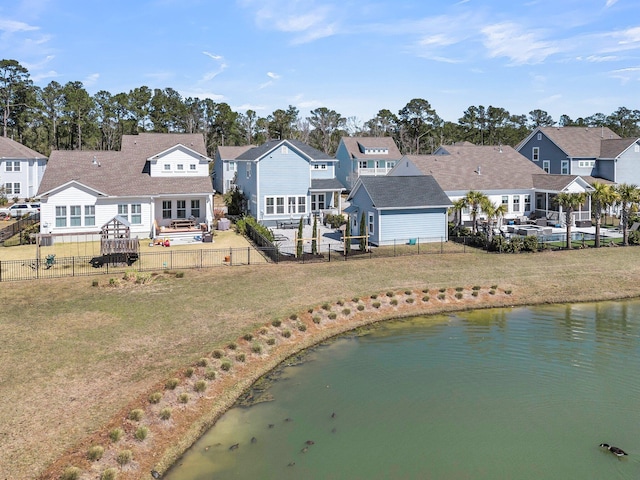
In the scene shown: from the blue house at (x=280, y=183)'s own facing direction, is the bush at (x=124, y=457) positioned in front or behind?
behind

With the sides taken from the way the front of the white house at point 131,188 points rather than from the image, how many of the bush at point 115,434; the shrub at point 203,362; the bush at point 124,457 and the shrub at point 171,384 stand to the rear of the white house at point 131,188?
4

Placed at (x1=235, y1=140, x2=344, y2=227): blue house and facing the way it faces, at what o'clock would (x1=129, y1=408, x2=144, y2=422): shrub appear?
The shrub is roughly at 6 o'clock from the blue house.

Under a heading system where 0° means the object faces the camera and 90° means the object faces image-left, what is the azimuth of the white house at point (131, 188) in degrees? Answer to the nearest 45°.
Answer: approximately 180°

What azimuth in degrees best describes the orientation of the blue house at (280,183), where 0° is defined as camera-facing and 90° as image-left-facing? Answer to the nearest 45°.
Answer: approximately 180°

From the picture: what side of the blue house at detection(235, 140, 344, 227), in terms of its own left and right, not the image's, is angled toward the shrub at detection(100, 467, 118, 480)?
back

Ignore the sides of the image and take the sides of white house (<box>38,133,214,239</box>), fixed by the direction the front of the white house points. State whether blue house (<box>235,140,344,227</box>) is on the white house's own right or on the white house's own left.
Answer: on the white house's own right

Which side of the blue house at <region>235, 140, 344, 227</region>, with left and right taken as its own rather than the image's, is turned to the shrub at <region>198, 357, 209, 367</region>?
back

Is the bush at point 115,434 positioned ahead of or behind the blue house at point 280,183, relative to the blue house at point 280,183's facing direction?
behind

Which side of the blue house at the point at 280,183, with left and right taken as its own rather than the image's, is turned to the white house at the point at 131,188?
left

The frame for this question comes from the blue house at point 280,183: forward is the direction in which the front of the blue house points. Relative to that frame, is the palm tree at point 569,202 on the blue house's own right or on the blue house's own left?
on the blue house's own right

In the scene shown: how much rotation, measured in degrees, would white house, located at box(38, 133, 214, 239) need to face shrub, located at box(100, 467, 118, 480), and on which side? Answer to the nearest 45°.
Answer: approximately 180°

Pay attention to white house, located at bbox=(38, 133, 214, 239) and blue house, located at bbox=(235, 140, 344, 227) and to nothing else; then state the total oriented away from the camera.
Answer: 2

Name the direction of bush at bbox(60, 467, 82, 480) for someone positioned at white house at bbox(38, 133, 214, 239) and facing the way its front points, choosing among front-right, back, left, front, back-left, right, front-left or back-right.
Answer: back
